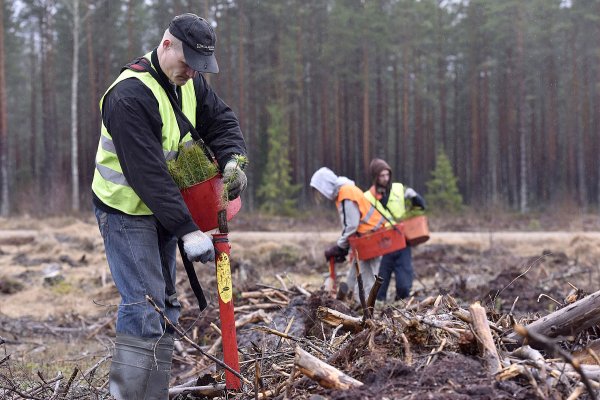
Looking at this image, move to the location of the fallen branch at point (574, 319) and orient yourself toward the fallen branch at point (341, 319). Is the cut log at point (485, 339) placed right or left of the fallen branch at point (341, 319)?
left

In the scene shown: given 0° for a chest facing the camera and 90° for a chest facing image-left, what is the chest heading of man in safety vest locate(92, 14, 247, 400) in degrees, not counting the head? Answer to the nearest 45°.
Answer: approximately 315°

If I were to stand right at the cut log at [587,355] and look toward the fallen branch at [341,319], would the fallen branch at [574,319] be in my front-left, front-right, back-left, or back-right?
front-right

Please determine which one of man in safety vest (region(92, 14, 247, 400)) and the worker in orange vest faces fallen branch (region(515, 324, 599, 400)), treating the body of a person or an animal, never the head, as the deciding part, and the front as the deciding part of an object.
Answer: the man in safety vest

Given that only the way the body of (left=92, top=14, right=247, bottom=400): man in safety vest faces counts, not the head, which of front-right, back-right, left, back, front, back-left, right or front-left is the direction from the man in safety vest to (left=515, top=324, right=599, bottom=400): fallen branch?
front

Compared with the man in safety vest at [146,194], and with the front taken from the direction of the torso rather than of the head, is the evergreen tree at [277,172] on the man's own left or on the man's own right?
on the man's own left

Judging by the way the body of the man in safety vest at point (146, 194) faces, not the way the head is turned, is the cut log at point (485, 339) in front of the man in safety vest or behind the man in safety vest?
in front

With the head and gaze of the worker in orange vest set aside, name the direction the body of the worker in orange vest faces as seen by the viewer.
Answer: to the viewer's left

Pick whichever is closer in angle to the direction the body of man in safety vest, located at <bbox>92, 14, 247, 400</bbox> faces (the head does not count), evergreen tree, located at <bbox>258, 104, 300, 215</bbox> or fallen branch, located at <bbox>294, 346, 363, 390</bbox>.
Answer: the fallen branch

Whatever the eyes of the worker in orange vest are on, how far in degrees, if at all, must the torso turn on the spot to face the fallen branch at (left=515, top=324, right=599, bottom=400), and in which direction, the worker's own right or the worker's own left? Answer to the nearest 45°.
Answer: approximately 90° to the worker's own left

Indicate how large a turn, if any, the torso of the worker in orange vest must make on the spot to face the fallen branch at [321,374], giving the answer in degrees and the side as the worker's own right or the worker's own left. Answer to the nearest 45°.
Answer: approximately 90° to the worker's own left

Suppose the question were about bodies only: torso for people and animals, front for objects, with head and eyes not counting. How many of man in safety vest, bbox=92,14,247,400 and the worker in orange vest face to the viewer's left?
1

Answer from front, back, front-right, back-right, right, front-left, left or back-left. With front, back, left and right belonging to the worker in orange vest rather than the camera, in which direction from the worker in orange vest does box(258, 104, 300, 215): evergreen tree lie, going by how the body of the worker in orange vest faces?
right

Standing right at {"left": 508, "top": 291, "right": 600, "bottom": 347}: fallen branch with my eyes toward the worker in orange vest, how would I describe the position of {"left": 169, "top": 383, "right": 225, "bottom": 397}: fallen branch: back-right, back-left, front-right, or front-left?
front-left
